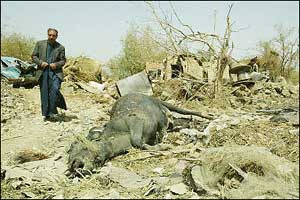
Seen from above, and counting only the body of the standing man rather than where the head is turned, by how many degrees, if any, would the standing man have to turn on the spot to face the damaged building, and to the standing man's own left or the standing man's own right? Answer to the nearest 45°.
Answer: approximately 135° to the standing man's own left

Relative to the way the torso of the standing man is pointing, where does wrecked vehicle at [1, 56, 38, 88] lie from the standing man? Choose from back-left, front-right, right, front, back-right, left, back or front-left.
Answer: back

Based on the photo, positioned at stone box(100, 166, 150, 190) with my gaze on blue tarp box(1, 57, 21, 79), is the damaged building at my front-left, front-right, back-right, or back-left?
front-right

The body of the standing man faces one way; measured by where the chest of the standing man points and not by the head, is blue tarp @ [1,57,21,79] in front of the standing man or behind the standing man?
behind

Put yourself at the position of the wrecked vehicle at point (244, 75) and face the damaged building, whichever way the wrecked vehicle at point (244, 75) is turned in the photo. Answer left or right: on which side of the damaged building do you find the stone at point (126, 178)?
left

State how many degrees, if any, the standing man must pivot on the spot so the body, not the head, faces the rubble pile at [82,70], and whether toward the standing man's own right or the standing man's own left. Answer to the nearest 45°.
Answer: approximately 180°

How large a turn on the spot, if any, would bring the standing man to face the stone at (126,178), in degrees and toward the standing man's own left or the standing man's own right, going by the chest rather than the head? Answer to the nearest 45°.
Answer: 0° — they already face it

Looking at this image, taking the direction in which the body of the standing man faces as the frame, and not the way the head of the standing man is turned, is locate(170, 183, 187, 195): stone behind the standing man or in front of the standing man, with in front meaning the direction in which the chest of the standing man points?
in front

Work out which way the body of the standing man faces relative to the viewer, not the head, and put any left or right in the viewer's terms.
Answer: facing the viewer
